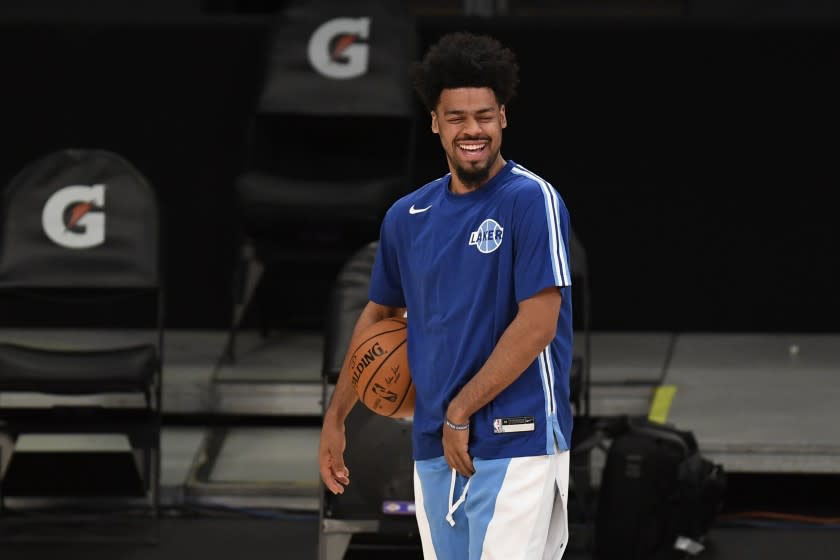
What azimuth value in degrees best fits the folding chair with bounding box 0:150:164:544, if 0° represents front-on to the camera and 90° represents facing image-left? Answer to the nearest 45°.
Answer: approximately 0°

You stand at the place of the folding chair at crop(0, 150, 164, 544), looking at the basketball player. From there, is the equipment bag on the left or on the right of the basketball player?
left

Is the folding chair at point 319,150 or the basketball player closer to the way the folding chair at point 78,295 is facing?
the basketball player

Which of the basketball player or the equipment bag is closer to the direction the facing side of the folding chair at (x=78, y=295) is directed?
the basketball player

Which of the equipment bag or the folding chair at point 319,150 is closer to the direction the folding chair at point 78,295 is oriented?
the equipment bag

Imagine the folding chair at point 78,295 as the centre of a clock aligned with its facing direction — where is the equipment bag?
The equipment bag is roughly at 10 o'clock from the folding chair.

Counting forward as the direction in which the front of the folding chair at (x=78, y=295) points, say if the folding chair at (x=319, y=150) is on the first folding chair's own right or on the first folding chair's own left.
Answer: on the first folding chair's own left

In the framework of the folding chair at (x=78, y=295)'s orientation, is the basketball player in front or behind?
in front
